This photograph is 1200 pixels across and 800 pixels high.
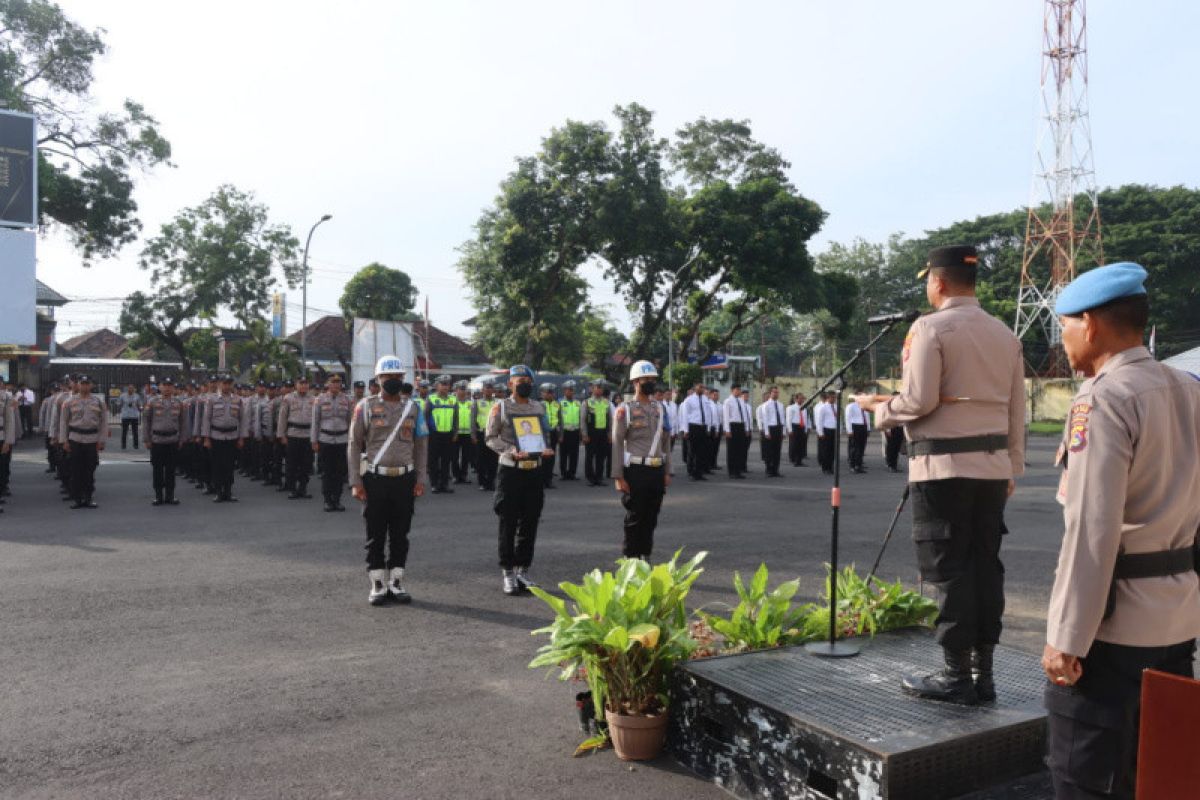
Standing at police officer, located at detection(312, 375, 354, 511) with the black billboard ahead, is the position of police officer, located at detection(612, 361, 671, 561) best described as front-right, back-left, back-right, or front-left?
back-left

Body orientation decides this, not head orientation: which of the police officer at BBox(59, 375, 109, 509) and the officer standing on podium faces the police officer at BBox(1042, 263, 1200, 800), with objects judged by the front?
the police officer at BBox(59, 375, 109, 509)

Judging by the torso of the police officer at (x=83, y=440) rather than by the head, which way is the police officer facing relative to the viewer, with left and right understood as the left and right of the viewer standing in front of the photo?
facing the viewer

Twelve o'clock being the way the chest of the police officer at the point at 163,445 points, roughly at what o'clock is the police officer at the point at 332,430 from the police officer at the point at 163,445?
the police officer at the point at 332,430 is roughly at 10 o'clock from the police officer at the point at 163,445.

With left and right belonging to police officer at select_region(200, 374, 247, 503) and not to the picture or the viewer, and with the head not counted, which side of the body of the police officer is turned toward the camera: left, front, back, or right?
front

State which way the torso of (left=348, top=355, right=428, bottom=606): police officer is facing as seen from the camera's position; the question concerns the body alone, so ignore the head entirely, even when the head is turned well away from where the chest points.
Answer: toward the camera

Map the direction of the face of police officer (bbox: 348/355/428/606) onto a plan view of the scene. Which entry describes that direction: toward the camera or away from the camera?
toward the camera

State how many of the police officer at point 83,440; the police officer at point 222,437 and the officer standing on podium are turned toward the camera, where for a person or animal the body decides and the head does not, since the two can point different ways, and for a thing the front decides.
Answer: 2

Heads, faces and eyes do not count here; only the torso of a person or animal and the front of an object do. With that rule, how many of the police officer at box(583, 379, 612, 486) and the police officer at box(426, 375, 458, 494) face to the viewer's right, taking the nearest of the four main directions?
0

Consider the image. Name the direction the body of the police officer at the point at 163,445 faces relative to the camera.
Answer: toward the camera

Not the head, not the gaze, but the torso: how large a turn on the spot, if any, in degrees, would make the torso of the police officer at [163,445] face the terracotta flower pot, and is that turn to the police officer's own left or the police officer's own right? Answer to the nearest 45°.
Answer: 0° — they already face it

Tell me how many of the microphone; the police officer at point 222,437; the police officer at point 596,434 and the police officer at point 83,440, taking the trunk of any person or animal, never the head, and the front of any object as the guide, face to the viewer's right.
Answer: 1

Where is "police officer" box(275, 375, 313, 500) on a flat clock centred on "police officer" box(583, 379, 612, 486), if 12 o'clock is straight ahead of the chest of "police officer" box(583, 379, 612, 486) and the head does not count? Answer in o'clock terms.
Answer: "police officer" box(275, 375, 313, 500) is roughly at 2 o'clock from "police officer" box(583, 379, 612, 486).

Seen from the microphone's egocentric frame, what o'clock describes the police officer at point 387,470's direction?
The police officer is roughly at 7 o'clock from the microphone.

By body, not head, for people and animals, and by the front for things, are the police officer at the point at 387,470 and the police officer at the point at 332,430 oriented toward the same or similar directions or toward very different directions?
same or similar directions

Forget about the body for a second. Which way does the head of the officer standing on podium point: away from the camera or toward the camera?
away from the camera

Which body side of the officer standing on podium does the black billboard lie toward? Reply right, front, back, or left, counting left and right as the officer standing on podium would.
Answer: front

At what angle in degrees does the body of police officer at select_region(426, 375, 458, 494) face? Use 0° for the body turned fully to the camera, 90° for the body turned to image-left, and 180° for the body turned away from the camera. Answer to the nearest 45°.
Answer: approximately 0°

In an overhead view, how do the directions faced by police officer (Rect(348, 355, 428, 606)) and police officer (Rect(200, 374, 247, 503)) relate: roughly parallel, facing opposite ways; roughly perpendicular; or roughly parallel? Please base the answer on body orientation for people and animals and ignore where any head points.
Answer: roughly parallel

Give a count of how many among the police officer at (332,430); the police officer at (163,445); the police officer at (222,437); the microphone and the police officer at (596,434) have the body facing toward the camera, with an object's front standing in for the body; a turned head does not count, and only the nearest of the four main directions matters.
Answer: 4
